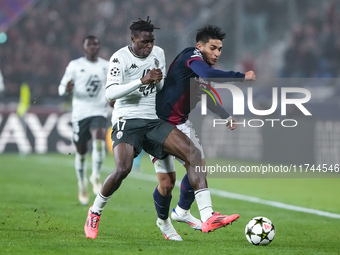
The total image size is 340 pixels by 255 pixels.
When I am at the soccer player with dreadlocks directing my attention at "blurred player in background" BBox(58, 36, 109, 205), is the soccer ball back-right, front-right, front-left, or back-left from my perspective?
back-right

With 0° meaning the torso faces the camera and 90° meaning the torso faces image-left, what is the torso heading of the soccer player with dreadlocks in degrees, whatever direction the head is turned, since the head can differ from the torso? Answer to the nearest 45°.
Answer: approximately 315°

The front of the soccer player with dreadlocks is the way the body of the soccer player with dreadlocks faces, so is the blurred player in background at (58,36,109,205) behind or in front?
behind

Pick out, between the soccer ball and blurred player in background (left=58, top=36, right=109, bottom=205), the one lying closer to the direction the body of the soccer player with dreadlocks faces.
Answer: the soccer ball
